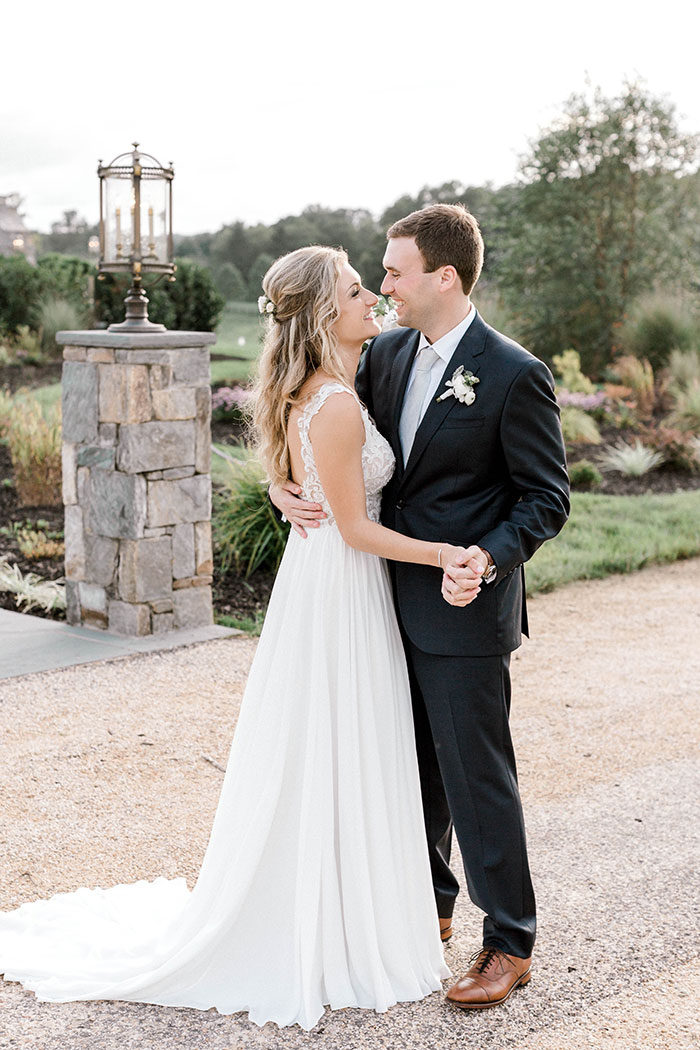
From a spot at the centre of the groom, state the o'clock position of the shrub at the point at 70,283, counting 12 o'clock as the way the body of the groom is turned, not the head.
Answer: The shrub is roughly at 4 o'clock from the groom.

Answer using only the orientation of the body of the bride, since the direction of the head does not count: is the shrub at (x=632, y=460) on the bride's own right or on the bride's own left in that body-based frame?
on the bride's own left

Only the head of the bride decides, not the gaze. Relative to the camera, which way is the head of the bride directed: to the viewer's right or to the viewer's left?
to the viewer's right

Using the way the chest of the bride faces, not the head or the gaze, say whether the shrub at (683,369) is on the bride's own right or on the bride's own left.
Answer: on the bride's own left

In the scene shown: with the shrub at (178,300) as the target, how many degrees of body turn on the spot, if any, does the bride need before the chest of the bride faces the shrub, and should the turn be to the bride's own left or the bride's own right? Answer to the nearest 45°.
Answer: approximately 90° to the bride's own left

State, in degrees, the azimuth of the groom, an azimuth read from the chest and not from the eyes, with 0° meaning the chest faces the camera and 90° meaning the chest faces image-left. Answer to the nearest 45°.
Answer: approximately 45°

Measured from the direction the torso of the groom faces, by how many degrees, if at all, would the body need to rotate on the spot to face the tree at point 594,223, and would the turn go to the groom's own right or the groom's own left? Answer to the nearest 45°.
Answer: approximately 135° to the groom's own right

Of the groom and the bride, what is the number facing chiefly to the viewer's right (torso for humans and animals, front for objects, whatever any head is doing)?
1

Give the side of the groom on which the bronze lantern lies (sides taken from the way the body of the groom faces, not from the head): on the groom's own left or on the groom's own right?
on the groom's own right

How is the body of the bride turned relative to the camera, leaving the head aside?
to the viewer's right

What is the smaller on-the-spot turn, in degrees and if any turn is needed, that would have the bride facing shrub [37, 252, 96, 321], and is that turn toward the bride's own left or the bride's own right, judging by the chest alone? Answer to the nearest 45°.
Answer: approximately 90° to the bride's own left

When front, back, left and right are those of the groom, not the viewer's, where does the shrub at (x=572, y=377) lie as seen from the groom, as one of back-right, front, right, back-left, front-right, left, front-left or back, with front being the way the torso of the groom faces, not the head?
back-right

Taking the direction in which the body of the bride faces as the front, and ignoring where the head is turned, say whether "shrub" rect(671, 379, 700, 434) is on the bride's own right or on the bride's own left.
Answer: on the bride's own left

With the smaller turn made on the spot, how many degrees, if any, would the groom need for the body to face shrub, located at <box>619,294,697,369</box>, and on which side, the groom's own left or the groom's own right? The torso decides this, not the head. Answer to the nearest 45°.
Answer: approximately 135° to the groom's own right

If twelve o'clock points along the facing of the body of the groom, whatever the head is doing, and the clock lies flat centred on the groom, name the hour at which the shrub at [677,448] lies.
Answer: The shrub is roughly at 5 o'clock from the groom.
